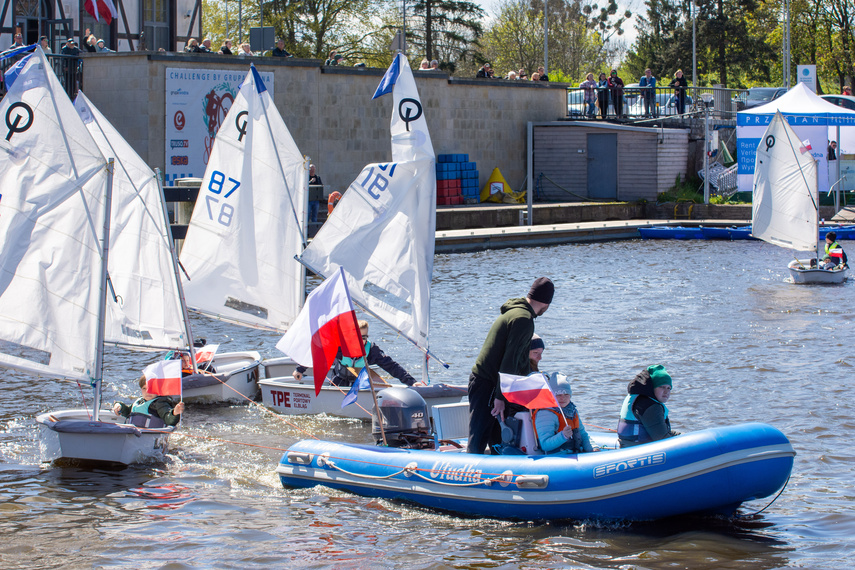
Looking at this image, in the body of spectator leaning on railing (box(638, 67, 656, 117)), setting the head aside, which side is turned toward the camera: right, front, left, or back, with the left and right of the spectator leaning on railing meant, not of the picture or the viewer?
front

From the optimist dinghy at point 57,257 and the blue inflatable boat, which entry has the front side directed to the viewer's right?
the blue inflatable boat

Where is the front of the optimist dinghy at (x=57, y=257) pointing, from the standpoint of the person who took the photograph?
facing the viewer

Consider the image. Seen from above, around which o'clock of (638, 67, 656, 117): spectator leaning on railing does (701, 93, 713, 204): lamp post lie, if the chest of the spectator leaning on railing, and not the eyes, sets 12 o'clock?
The lamp post is roughly at 11 o'clock from the spectator leaning on railing.

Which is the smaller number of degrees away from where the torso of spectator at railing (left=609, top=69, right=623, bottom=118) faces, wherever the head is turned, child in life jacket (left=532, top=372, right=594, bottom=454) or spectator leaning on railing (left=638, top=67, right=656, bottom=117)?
the child in life jacket

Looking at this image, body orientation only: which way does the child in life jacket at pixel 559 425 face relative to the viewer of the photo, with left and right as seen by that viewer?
facing the viewer and to the right of the viewer

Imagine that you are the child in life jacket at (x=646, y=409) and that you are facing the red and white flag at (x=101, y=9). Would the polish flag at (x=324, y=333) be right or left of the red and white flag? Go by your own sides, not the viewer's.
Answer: left

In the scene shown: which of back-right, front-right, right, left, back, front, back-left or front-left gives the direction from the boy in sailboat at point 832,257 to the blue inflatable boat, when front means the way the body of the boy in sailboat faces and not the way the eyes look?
front-left

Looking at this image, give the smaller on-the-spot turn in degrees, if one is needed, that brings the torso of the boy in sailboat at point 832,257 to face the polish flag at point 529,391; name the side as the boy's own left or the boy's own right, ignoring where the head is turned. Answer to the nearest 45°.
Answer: approximately 45° to the boy's own left

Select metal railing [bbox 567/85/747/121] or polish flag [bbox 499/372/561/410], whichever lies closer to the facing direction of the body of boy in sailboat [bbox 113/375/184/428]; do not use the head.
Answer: the polish flag

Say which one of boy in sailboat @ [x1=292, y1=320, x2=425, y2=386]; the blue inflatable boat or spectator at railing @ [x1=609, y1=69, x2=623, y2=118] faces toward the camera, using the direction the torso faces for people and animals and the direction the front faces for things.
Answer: the spectator at railing

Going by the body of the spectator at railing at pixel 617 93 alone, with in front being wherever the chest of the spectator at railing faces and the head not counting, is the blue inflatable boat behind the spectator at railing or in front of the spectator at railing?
in front

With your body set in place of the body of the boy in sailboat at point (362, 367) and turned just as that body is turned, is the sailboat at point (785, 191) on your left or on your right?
on your left

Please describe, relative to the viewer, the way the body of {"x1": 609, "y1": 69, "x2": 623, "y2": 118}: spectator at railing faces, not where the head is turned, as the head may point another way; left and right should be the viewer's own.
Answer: facing the viewer
